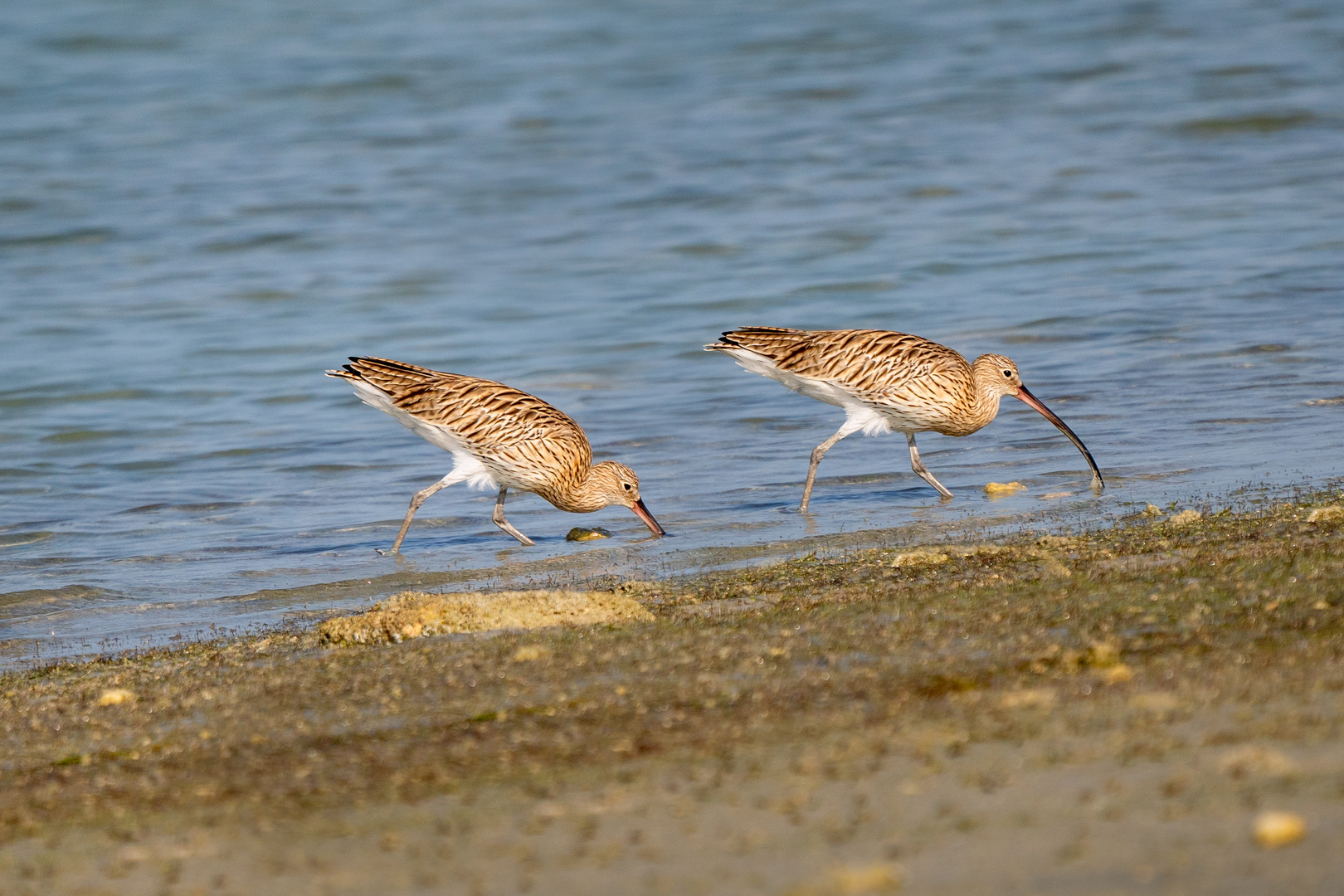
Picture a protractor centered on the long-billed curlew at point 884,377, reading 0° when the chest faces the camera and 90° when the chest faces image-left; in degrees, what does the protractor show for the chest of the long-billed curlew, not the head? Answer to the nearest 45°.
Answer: approximately 270°

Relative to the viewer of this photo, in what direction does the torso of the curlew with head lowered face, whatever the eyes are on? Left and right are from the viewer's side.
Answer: facing to the right of the viewer

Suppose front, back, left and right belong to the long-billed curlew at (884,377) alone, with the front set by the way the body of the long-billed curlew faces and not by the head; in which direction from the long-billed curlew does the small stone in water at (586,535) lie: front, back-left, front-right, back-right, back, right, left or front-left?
back-right

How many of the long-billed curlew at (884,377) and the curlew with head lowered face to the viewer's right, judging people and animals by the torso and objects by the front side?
2

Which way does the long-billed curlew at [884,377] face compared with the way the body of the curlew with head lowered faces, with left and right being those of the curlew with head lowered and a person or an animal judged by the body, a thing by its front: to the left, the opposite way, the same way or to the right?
the same way

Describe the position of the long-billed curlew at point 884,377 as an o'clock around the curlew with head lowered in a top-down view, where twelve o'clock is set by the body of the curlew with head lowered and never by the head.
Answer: The long-billed curlew is roughly at 12 o'clock from the curlew with head lowered.

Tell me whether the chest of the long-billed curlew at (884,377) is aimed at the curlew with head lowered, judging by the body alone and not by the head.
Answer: no
